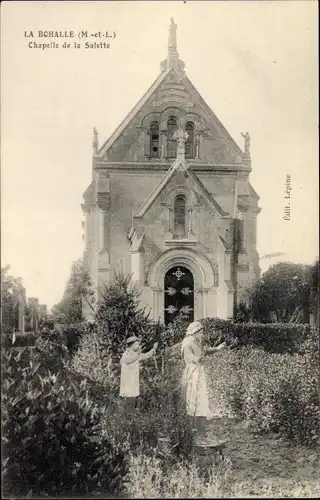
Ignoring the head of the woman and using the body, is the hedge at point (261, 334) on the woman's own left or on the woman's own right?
on the woman's own left

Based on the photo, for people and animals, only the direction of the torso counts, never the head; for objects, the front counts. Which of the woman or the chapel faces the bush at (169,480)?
the chapel

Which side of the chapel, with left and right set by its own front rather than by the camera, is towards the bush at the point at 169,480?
front

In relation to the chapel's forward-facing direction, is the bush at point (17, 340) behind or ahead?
ahead

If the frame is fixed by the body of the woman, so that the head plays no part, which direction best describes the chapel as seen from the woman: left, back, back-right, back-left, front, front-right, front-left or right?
left

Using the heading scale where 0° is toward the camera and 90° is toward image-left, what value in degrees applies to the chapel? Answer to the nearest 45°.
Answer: approximately 0°

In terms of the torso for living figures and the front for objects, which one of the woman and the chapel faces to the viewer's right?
the woman

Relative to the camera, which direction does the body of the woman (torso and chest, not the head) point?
to the viewer's right

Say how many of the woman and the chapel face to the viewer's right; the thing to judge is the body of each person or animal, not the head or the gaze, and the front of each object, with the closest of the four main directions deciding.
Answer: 1

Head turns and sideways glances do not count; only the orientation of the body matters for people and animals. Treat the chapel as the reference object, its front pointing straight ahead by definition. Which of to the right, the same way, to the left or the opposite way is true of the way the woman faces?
to the left
